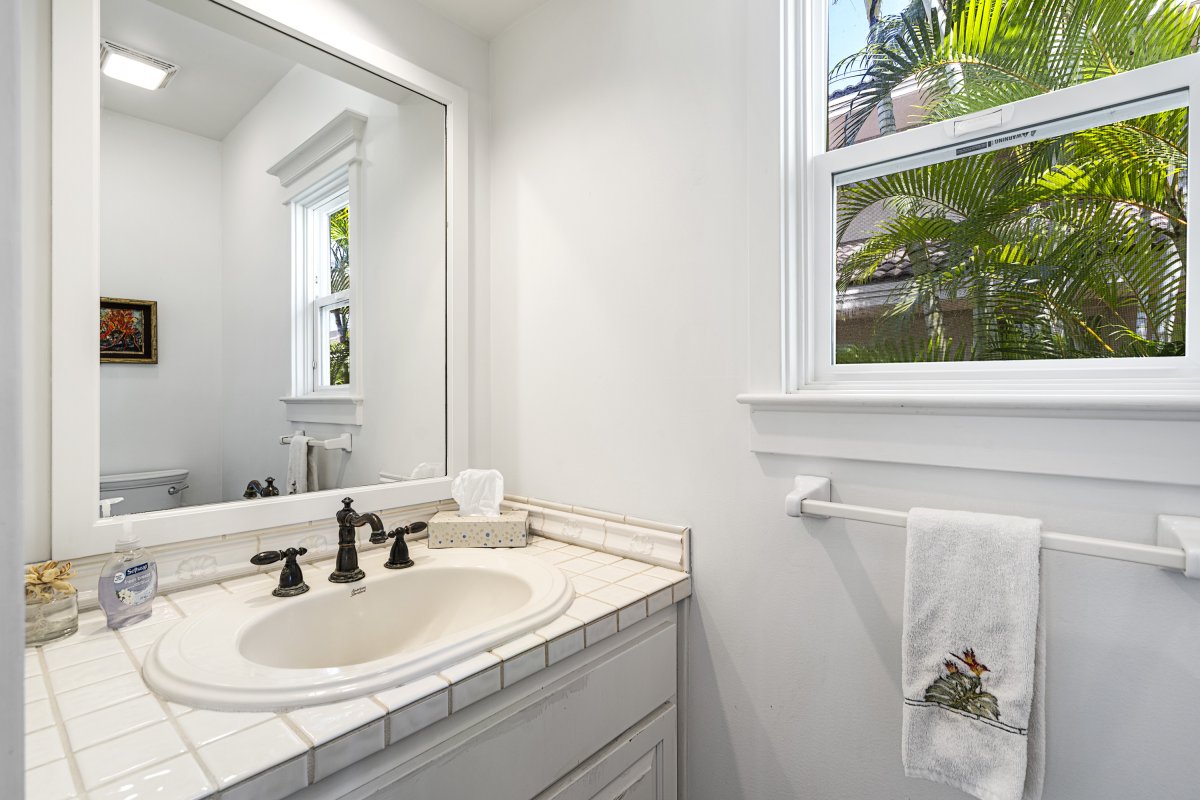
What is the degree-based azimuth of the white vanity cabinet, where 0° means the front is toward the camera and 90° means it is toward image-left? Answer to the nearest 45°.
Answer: approximately 315°

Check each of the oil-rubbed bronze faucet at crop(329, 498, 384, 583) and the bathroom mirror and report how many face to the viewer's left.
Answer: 0

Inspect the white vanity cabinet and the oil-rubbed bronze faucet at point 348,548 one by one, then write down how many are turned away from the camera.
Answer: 0

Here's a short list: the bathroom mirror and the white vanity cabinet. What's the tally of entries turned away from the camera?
0

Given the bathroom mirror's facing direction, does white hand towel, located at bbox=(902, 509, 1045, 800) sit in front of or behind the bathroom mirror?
in front

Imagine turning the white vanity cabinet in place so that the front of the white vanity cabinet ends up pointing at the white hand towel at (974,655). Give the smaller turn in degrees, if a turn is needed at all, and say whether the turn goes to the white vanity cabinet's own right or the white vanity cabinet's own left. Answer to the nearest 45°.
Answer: approximately 45° to the white vanity cabinet's own left

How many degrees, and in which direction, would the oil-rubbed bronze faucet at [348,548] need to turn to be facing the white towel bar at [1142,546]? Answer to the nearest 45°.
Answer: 0° — it already faces it

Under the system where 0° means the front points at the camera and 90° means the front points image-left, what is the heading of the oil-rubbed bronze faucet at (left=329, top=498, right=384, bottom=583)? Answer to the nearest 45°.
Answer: approximately 315°
